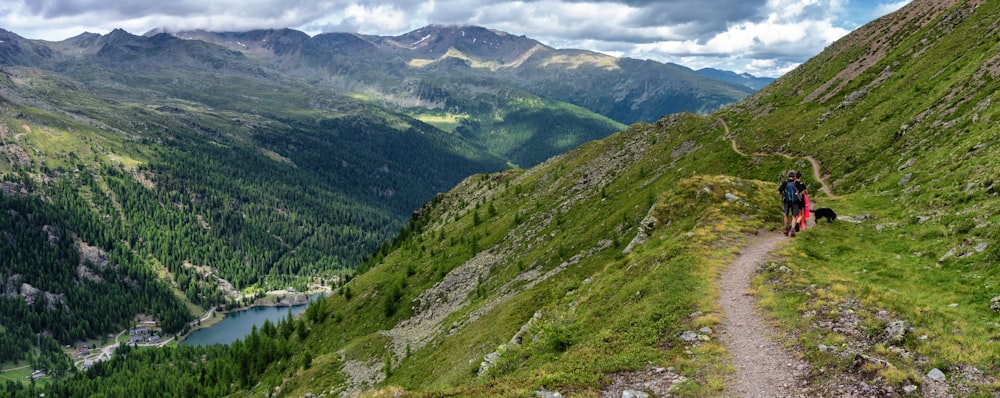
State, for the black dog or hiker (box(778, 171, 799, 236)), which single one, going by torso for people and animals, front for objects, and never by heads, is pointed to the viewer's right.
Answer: the black dog

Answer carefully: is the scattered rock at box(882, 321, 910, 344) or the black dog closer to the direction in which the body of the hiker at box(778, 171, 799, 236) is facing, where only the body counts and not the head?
the black dog

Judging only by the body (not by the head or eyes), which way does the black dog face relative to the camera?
to the viewer's right

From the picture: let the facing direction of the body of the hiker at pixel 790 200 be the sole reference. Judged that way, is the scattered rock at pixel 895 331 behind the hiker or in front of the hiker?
behind

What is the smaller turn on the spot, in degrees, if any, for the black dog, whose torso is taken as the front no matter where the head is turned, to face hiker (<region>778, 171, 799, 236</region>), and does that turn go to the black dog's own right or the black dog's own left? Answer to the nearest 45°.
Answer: approximately 135° to the black dog's own right

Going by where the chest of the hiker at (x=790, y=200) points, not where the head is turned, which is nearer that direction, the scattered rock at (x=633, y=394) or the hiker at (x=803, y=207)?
the hiker

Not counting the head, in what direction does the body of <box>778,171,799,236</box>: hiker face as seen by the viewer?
away from the camera

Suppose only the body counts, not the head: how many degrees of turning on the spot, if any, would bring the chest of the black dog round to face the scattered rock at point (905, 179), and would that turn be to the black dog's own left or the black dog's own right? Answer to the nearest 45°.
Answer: approximately 45° to the black dog's own left

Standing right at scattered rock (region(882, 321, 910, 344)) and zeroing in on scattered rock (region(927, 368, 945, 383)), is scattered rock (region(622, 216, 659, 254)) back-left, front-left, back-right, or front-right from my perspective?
back-right

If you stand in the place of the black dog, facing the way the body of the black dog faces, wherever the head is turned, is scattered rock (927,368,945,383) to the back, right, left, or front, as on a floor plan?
right

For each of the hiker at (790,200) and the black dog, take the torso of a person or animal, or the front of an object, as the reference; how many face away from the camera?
1

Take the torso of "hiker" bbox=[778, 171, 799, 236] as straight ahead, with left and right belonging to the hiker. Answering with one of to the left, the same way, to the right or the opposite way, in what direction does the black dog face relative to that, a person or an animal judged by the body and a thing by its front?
to the right
